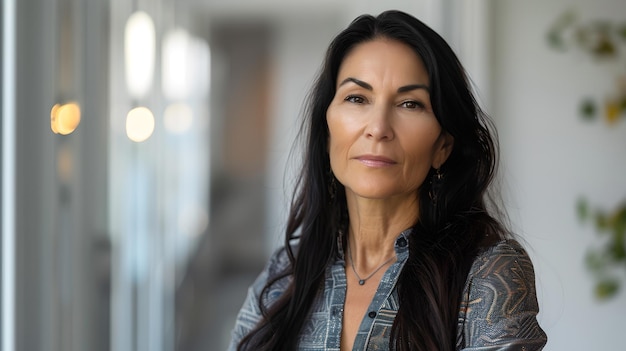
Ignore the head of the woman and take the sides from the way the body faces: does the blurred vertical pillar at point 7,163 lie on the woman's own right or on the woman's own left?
on the woman's own right

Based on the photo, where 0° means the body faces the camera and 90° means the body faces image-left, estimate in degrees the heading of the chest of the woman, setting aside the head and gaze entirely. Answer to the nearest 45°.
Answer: approximately 45°
